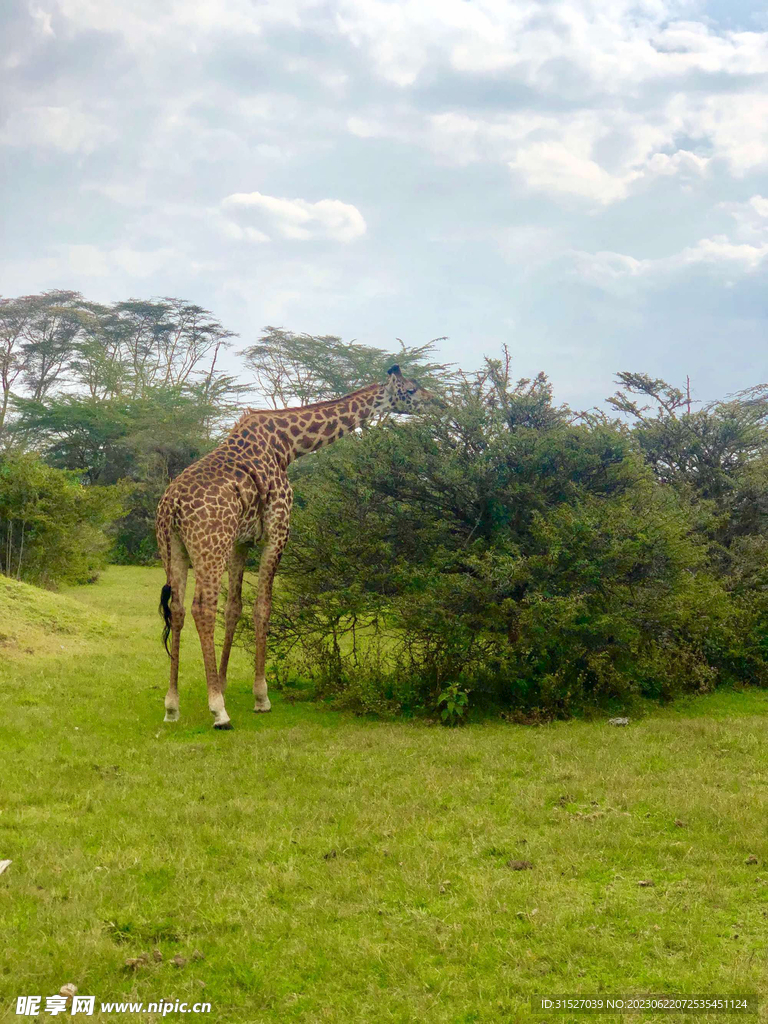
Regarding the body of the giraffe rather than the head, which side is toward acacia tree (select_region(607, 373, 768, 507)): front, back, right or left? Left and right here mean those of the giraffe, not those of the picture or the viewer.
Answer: front

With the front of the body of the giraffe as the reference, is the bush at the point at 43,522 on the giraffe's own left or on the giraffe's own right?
on the giraffe's own left

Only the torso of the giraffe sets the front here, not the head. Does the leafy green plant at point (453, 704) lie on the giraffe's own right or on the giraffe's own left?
on the giraffe's own right

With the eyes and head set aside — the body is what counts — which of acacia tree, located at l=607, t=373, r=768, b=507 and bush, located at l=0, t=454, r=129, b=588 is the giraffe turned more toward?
the acacia tree

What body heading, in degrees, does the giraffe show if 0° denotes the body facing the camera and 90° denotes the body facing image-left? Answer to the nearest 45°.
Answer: approximately 225°
